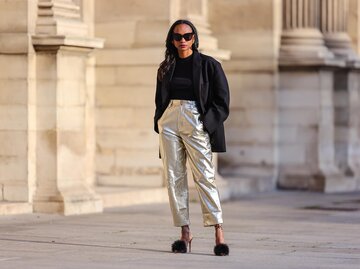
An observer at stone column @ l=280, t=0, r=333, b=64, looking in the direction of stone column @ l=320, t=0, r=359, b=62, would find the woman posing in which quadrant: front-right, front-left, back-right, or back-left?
back-right

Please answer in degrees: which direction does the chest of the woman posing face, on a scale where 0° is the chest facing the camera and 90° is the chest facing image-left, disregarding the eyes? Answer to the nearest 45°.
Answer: approximately 0°

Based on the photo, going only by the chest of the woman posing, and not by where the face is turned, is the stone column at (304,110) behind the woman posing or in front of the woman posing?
behind

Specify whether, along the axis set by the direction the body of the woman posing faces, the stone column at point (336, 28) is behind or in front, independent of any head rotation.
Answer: behind
